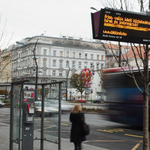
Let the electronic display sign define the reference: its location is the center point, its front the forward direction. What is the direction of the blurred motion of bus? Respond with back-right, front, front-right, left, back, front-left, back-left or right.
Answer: back-left

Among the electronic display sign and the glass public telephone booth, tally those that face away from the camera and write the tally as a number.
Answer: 0

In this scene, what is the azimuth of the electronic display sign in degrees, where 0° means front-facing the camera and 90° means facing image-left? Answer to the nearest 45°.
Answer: approximately 315°
